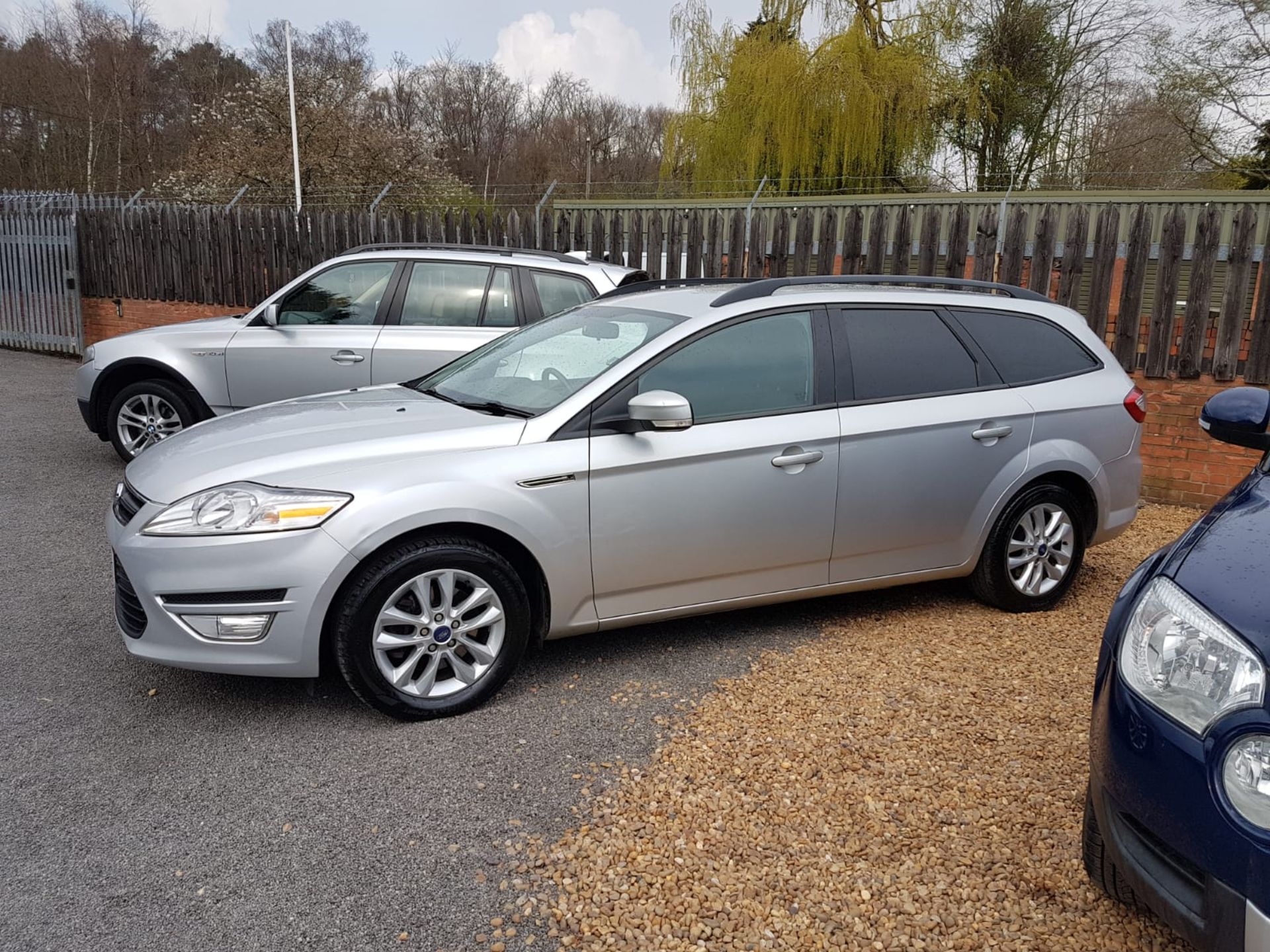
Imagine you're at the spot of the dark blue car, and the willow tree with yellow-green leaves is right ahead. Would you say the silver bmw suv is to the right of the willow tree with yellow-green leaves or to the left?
left

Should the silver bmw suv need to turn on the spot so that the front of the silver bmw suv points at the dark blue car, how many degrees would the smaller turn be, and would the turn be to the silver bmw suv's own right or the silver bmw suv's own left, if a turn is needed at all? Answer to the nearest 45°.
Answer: approximately 90° to the silver bmw suv's own left

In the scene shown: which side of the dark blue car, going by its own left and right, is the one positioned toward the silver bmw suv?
right

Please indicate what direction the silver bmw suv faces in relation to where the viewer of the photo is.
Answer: facing to the left of the viewer

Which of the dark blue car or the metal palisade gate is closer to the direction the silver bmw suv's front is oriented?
the metal palisade gate

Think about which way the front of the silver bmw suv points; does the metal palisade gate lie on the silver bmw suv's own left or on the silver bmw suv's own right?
on the silver bmw suv's own right

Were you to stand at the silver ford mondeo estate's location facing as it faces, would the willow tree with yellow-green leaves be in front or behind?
behind

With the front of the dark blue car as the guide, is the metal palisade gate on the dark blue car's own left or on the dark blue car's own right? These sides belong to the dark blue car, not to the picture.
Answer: on the dark blue car's own right

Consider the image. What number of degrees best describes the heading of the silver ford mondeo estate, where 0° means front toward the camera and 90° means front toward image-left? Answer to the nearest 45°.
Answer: approximately 45°

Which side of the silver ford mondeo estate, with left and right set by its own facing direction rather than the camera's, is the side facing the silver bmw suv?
right
